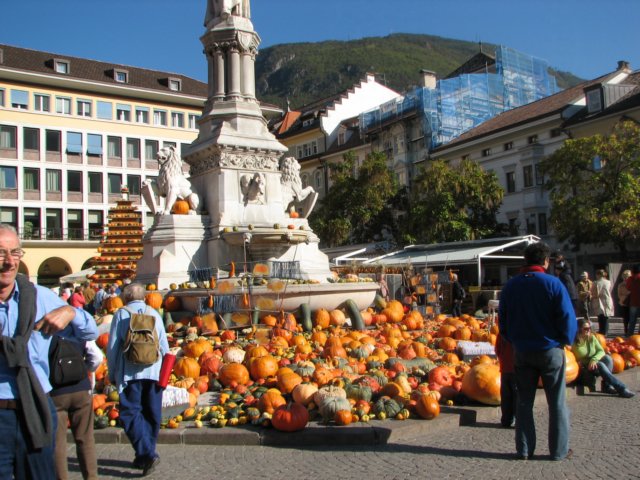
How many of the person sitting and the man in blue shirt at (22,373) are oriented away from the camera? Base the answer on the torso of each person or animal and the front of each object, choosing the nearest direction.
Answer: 0

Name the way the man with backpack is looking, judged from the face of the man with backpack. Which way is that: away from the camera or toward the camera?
away from the camera

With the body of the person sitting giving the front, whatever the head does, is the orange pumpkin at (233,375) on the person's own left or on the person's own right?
on the person's own right

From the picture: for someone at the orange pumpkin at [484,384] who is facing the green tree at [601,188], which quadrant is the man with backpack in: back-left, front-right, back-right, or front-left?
back-left

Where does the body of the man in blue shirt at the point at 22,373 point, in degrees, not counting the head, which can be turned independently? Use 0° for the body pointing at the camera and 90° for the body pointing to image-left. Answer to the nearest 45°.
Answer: approximately 0°

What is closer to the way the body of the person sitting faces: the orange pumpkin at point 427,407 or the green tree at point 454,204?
the orange pumpkin

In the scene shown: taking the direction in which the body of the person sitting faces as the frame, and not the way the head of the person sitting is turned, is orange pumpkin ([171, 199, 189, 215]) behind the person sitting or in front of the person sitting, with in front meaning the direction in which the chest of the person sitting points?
behind

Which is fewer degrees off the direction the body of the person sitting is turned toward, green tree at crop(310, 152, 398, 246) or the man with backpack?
the man with backpack

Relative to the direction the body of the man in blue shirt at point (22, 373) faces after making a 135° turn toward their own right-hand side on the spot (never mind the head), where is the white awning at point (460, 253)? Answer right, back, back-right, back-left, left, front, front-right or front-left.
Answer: right

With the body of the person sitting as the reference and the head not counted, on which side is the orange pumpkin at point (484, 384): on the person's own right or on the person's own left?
on the person's own right

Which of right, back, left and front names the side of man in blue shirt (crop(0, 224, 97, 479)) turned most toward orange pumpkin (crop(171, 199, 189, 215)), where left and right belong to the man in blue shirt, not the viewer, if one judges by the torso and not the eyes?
back
